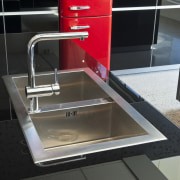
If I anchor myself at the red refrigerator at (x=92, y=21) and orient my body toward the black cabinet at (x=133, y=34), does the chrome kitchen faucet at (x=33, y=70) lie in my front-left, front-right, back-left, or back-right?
back-right

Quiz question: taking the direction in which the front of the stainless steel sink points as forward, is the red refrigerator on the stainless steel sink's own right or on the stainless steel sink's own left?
on the stainless steel sink's own left

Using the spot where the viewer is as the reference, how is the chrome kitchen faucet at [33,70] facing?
facing to the right of the viewer

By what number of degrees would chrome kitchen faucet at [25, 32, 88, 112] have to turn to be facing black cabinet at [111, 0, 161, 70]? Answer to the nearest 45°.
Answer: approximately 90° to its left
